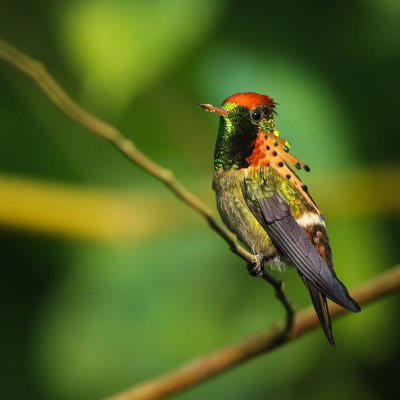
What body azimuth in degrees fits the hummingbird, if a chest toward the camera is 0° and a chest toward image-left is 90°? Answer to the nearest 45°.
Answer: approximately 90°
